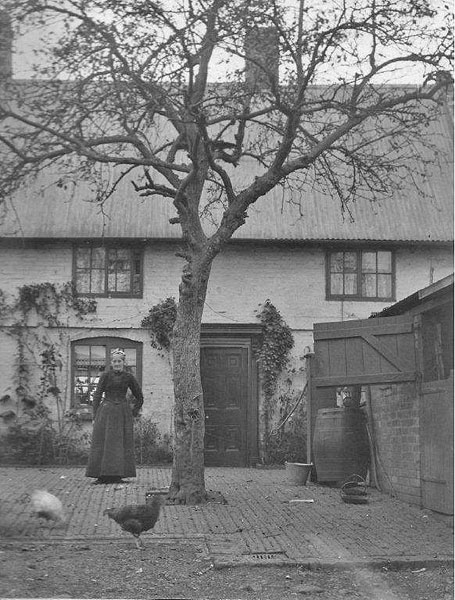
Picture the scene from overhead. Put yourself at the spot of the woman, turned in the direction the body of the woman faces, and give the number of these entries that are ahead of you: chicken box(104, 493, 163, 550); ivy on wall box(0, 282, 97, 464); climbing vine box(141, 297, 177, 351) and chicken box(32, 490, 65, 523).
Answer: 2

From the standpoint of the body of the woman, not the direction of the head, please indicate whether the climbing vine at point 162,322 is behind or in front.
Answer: behind

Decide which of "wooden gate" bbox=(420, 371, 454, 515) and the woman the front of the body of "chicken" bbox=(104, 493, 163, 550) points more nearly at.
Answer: the wooden gate

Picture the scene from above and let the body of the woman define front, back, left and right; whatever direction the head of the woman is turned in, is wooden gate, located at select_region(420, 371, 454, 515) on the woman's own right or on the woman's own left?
on the woman's own left

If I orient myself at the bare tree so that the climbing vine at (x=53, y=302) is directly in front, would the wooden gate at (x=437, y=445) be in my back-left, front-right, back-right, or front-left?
back-right

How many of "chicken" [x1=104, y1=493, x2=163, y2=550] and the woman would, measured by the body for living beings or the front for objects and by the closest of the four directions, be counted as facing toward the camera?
1

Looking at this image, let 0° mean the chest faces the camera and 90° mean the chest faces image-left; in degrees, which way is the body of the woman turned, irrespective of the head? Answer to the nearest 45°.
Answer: approximately 0°

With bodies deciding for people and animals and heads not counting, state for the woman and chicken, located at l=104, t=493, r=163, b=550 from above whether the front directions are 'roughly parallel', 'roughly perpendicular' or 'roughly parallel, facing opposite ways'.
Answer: roughly perpendicular

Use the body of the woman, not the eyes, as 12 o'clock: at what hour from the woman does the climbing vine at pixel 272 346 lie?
The climbing vine is roughly at 7 o'clock from the woman.

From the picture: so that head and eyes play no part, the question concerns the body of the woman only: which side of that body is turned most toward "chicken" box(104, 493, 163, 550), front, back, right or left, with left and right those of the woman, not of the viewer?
front
